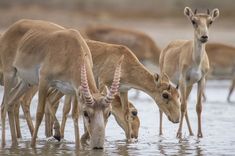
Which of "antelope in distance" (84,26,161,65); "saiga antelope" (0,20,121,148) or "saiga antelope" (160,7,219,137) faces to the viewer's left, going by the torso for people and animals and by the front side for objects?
the antelope in distance

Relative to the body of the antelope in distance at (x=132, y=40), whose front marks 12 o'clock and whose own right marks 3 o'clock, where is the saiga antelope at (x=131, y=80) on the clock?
The saiga antelope is roughly at 3 o'clock from the antelope in distance.

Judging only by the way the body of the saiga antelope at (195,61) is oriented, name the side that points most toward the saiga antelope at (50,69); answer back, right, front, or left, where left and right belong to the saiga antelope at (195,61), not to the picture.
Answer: right

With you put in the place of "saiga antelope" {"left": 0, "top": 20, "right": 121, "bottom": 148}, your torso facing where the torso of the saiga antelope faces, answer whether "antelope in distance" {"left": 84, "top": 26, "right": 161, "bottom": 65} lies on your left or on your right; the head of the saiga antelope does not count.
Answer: on your left

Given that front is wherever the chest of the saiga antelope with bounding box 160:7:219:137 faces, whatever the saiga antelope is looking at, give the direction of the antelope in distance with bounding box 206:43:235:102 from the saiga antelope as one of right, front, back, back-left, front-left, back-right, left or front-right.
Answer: back-left

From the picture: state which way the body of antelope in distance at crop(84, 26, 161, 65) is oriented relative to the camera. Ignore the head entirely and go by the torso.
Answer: to the viewer's left

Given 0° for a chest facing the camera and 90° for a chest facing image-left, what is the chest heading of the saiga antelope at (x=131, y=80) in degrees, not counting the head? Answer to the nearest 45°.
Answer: approximately 270°

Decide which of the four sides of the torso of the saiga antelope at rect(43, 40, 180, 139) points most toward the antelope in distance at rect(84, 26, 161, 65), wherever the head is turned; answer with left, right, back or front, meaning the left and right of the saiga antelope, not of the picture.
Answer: left

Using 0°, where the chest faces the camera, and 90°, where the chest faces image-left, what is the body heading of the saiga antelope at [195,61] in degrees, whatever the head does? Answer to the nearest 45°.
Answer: approximately 315°
